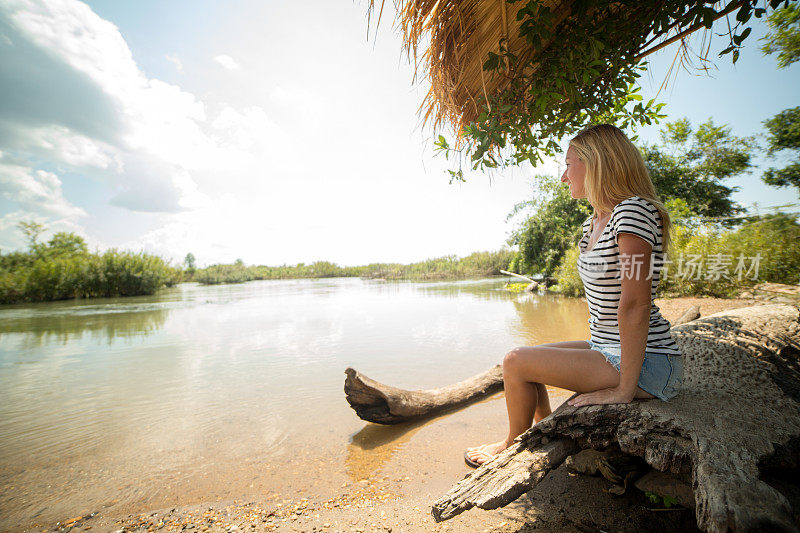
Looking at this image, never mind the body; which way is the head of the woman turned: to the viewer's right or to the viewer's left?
to the viewer's left

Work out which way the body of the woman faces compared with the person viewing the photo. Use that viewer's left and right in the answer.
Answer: facing to the left of the viewer

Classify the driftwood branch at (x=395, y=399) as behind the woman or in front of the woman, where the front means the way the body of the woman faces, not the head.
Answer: in front
